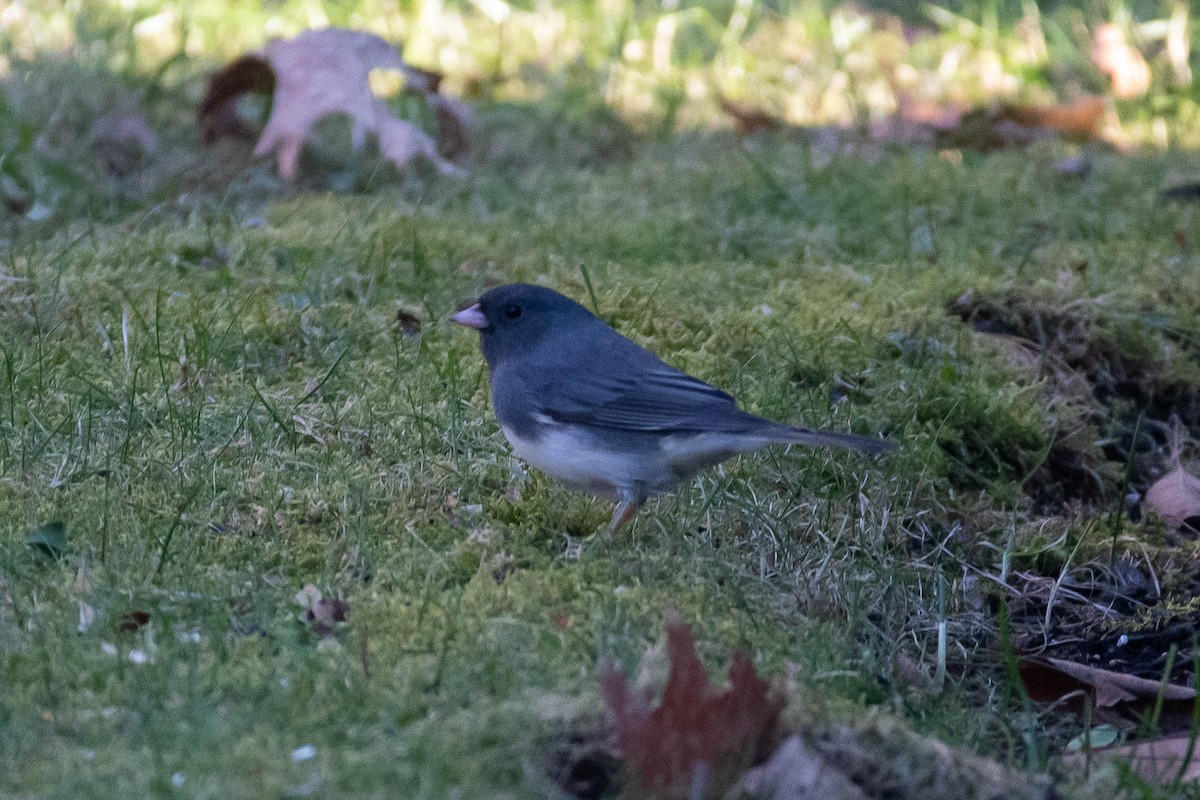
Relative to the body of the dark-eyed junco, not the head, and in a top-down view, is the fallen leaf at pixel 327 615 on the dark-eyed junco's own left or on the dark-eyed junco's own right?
on the dark-eyed junco's own left

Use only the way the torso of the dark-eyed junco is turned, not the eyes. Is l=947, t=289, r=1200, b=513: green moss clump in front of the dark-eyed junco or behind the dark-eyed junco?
behind

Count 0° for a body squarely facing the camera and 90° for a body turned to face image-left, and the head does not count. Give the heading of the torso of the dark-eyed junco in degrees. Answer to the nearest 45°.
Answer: approximately 90°

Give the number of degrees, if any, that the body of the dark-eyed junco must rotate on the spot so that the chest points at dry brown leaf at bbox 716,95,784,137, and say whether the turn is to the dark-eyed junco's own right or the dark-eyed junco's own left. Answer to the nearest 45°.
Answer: approximately 90° to the dark-eyed junco's own right

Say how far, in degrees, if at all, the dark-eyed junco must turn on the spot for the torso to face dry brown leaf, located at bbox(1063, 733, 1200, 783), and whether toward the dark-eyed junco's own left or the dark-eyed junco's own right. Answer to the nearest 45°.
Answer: approximately 135° to the dark-eyed junco's own left

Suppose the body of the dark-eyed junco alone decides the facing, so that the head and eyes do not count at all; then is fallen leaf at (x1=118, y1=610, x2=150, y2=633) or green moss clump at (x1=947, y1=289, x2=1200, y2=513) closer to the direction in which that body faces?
the fallen leaf

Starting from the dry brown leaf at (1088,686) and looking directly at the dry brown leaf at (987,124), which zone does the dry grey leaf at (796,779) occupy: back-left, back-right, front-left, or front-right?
back-left

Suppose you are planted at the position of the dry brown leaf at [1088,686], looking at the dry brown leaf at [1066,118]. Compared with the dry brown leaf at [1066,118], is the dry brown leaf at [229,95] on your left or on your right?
left

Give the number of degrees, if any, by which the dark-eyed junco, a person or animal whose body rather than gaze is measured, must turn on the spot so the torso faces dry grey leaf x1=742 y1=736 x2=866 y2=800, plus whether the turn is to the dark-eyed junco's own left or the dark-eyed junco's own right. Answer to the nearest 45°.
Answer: approximately 90° to the dark-eyed junco's own left
